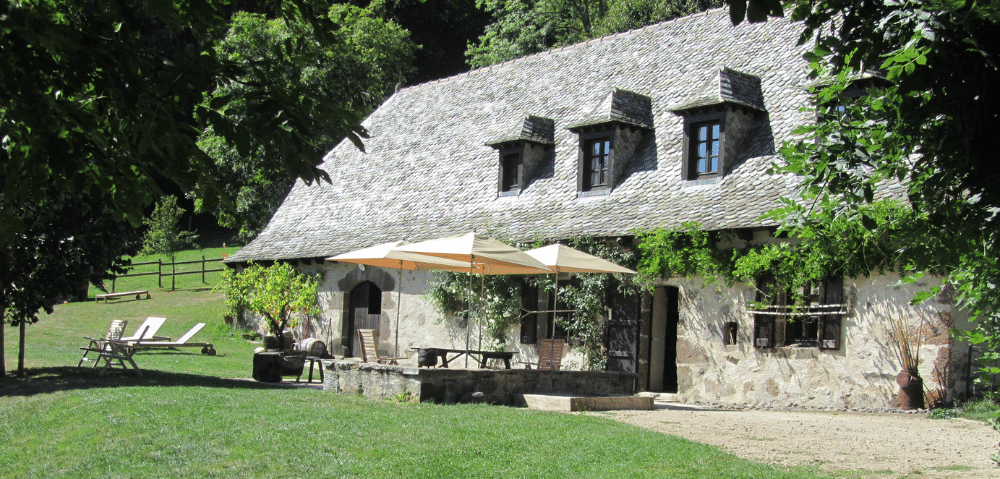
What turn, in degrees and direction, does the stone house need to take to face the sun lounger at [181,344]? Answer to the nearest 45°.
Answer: approximately 45° to its right

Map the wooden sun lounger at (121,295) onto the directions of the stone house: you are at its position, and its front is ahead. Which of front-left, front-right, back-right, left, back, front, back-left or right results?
right

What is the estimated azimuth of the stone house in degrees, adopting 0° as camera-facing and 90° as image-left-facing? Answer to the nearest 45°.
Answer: approximately 45°

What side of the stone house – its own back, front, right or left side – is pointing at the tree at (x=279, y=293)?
right

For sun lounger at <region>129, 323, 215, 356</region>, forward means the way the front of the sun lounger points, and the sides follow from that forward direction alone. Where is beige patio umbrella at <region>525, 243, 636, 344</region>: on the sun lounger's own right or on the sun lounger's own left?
on the sun lounger's own left
